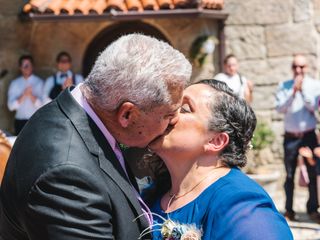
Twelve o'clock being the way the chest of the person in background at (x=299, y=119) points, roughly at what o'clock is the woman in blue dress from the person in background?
The woman in blue dress is roughly at 12 o'clock from the person in background.

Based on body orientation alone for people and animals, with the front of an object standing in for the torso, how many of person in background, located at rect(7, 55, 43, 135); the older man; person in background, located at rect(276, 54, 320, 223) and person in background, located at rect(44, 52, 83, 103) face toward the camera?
3

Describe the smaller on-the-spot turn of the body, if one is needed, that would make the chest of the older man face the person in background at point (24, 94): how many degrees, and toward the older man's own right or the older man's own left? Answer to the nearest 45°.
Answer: approximately 90° to the older man's own left

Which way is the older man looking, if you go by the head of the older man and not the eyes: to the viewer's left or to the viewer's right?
to the viewer's right

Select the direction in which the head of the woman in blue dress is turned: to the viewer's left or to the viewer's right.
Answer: to the viewer's left

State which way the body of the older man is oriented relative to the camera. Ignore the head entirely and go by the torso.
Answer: to the viewer's right

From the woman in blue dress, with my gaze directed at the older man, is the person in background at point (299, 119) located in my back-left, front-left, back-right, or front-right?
back-right

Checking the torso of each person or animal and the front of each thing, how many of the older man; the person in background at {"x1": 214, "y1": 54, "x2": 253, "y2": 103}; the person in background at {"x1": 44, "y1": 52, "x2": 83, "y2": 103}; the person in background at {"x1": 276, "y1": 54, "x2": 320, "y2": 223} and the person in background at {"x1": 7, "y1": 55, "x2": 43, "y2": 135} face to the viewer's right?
1

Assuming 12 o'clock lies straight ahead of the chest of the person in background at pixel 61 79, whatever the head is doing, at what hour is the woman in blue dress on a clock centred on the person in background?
The woman in blue dress is roughly at 12 o'clock from the person in background.

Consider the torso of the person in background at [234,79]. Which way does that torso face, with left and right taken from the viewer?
facing the viewer

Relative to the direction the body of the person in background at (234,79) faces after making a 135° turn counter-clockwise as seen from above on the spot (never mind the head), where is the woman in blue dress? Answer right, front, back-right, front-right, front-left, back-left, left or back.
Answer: back-right

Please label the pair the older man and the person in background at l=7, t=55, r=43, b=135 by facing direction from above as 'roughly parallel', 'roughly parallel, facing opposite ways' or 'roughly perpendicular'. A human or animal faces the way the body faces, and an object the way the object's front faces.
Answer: roughly perpendicular

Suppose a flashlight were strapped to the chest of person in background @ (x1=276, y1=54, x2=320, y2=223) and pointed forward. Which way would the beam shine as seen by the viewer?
toward the camera

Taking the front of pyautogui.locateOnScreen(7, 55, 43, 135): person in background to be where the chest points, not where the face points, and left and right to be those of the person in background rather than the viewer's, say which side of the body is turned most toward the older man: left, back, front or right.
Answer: front
